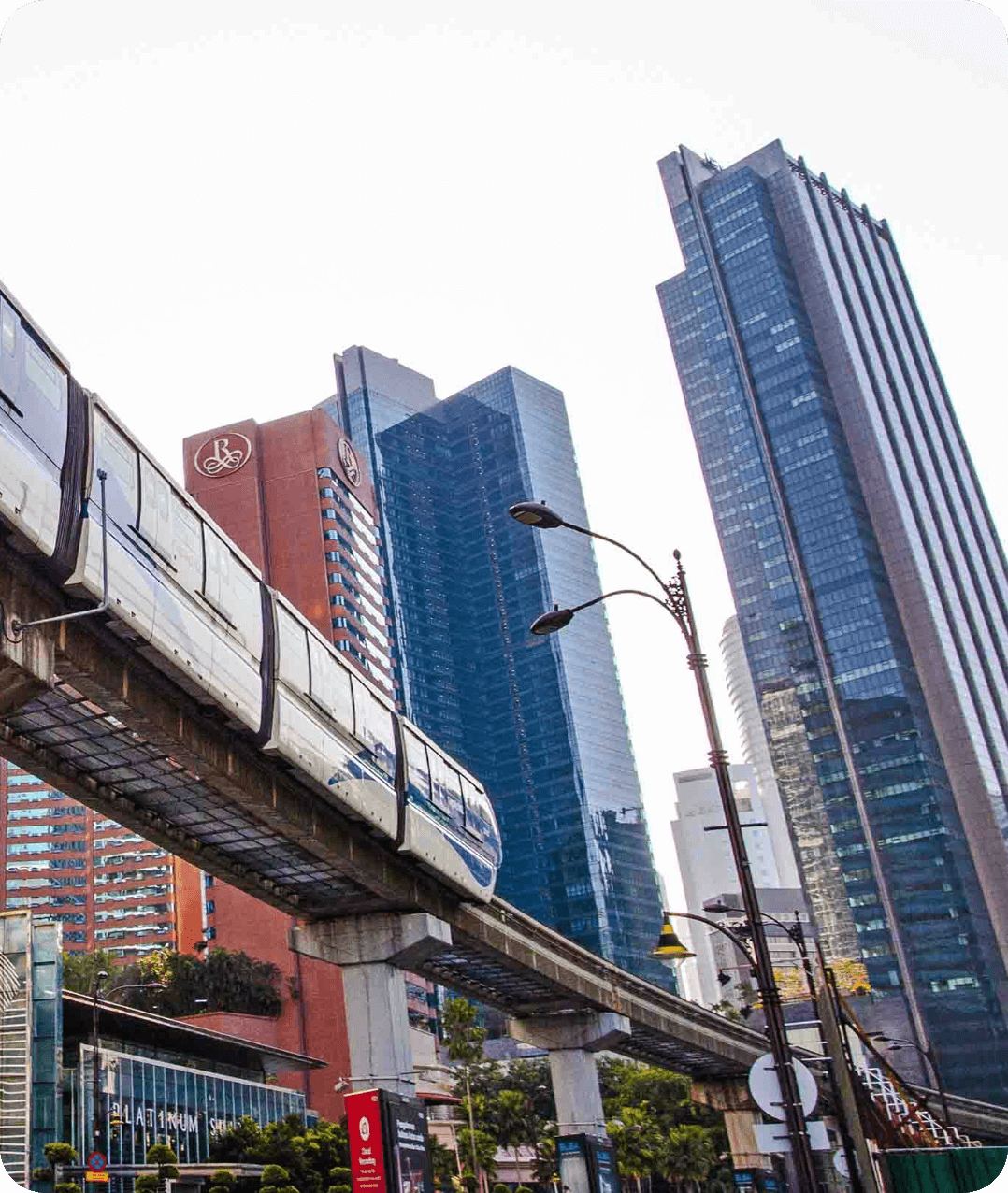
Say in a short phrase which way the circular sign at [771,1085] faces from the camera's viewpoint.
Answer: facing away from the viewer

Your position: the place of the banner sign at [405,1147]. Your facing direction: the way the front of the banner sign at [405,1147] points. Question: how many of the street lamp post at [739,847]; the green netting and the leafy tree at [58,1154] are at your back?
1

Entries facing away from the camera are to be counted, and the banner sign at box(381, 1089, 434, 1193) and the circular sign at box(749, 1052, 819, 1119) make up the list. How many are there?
1

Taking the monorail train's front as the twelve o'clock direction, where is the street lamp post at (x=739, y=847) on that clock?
The street lamp post is roughly at 3 o'clock from the monorail train.

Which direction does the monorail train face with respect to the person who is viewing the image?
facing away from the viewer and to the right of the viewer

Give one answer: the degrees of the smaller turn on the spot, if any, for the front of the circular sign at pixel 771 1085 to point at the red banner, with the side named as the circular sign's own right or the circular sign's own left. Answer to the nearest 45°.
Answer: approximately 45° to the circular sign's own left

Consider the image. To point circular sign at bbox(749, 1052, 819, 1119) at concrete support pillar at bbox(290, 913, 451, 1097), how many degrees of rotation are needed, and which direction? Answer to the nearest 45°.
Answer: approximately 45° to its left

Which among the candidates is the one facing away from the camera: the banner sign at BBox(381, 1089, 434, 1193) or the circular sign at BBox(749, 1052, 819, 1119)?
the circular sign

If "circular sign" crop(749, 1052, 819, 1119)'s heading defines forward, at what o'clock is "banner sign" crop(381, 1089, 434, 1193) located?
The banner sign is roughly at 11 o'clock from the circular sign.

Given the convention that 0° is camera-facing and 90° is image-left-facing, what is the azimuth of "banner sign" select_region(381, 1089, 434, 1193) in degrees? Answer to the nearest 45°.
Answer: approximately 315°
